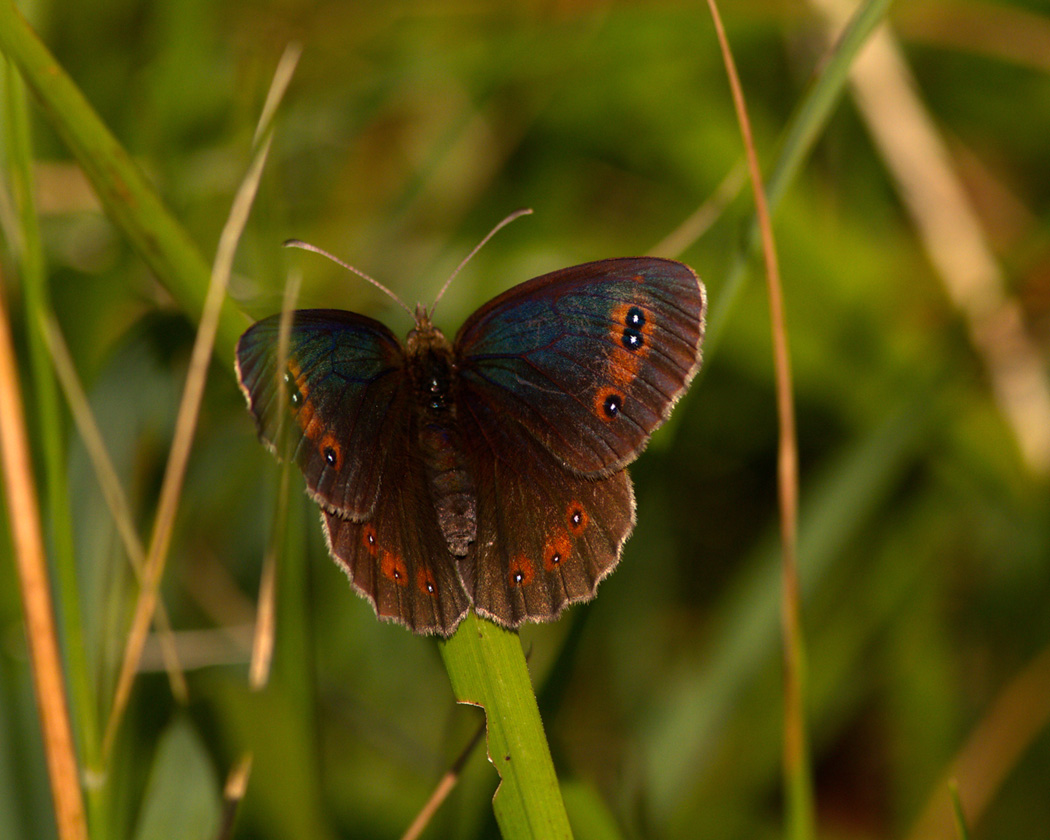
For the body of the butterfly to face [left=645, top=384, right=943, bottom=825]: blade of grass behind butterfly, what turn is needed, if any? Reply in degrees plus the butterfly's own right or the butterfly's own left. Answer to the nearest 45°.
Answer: approximately 45° to the butterfly's own right

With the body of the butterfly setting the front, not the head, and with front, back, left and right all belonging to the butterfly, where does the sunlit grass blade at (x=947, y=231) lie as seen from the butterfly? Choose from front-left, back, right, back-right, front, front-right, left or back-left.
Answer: front-right

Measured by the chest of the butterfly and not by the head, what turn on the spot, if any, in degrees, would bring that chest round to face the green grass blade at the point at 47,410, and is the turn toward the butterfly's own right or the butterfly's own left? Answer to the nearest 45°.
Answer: approximately 135° to the butterfly's own left

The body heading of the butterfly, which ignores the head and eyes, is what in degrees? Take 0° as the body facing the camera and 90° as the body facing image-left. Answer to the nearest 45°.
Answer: approximately 180°
